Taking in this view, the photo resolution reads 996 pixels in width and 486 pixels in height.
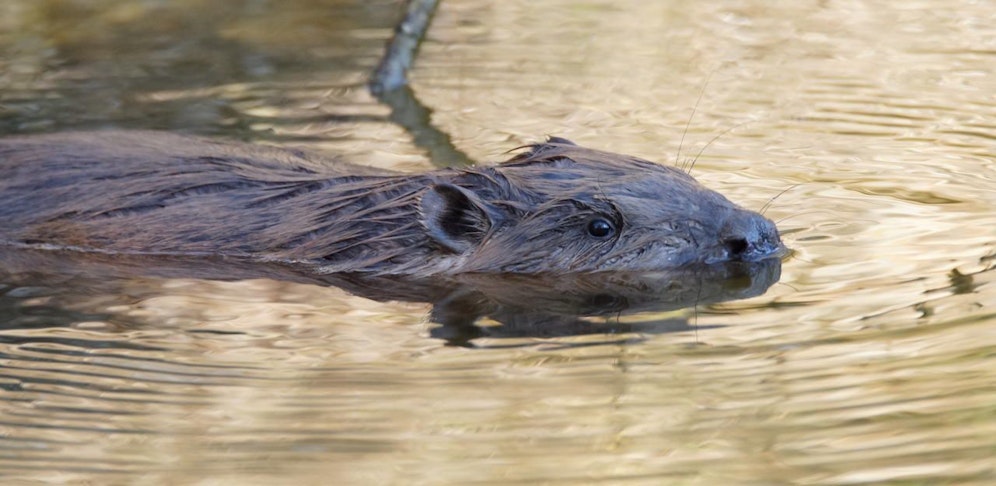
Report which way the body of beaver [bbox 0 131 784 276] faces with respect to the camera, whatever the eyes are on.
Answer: to the viewer's right
